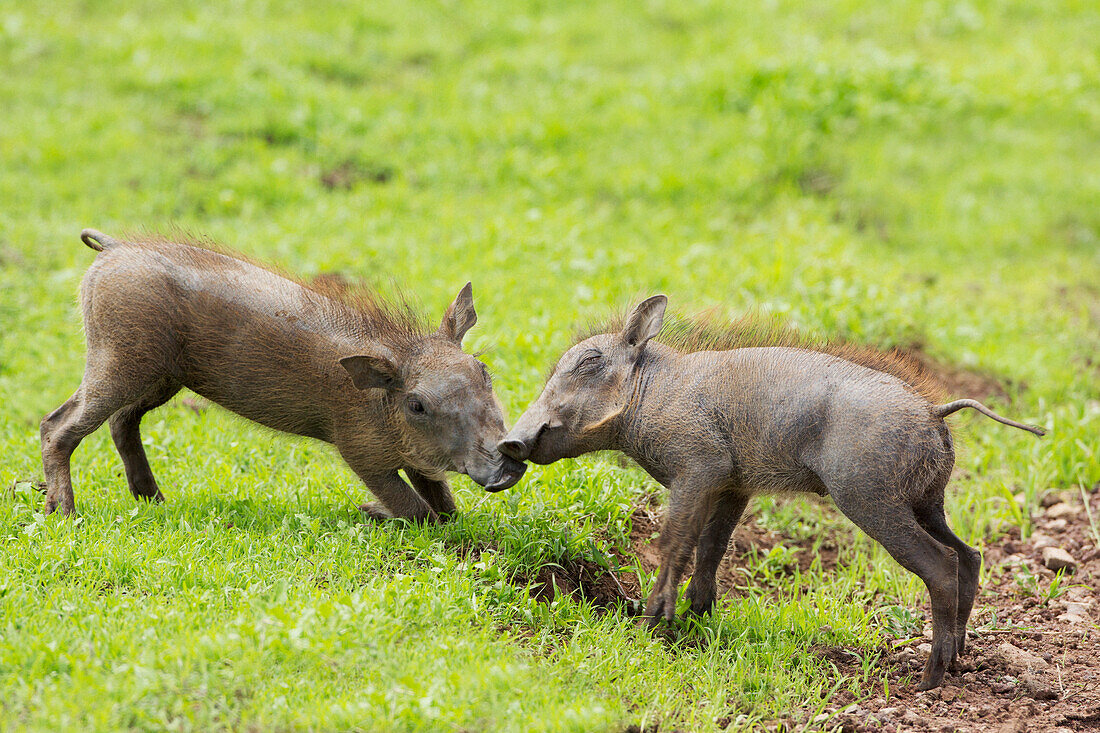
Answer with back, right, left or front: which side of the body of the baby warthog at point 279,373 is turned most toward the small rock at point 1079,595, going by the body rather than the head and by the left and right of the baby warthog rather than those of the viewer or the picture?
front

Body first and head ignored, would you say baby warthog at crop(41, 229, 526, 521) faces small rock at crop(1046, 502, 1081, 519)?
yes

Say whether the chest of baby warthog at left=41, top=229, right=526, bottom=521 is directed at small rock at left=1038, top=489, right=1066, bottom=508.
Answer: yes

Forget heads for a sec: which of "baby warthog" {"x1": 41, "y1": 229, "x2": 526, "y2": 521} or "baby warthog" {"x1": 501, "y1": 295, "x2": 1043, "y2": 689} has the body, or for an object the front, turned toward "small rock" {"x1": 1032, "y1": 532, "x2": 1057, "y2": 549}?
"baby warthog" {"x1": 41, "y1": 229, "x2": 526, "y2": 521}

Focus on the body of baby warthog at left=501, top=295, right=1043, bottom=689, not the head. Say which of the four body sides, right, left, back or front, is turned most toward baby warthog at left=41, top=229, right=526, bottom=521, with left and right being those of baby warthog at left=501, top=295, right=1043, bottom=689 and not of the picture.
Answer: front

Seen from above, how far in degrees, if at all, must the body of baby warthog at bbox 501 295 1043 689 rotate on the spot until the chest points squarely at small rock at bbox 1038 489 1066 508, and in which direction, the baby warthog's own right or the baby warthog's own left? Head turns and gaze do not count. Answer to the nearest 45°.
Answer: approximately 135° to the baby warthog's own right

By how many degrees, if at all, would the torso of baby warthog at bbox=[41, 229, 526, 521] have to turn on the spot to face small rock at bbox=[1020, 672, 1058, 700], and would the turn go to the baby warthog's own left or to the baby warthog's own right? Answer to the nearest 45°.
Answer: approximately 45° to the baby warthog's own right

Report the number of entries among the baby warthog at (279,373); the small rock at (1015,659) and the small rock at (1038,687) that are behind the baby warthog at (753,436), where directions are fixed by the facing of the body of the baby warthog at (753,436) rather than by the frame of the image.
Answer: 2

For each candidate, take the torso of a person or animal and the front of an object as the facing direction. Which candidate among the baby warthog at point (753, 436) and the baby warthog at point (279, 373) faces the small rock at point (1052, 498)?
the baby warthog at point (279, 373)

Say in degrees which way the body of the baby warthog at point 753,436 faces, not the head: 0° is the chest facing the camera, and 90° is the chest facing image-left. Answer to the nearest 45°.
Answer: approximately 90°

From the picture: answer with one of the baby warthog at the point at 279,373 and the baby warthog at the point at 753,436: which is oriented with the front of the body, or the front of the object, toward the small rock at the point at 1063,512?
the baby warthog at the point at 279,373

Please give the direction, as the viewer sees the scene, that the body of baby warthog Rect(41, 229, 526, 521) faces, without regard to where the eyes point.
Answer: to the viewer's right

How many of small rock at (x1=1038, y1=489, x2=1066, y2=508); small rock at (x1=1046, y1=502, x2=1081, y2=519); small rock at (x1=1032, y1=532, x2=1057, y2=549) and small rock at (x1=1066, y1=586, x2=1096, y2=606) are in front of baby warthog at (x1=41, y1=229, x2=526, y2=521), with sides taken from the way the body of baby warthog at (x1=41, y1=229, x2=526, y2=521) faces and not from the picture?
4
